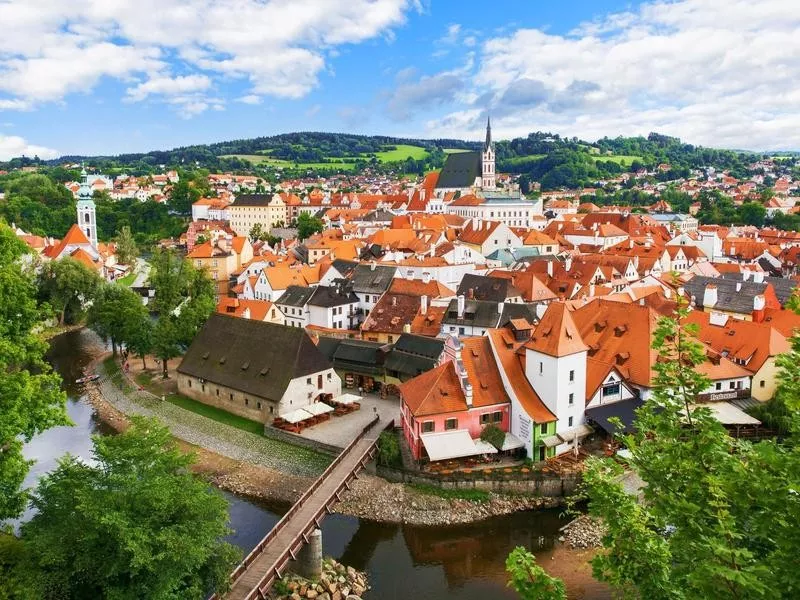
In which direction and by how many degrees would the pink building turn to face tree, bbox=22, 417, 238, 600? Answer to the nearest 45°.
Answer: approximately 45° to its right

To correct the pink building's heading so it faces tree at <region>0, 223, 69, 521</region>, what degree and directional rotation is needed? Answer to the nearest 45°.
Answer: approximately 45° to its right

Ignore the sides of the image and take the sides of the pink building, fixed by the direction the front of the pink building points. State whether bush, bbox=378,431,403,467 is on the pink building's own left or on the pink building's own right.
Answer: on the pink building's own right

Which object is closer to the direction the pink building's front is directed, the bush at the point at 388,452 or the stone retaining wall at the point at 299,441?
the bush

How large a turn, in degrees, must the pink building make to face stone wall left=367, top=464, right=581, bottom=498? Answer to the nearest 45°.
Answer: approximately 45° to its left

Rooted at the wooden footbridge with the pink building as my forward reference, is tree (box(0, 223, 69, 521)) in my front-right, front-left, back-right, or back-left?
back-left

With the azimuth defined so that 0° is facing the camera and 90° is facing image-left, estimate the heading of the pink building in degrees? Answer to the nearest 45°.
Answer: approximately 0°
